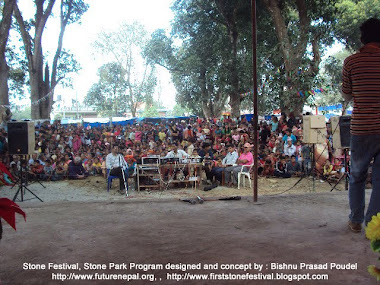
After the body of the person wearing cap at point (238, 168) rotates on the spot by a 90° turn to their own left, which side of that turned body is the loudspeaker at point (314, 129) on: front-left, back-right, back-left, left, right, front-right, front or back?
front

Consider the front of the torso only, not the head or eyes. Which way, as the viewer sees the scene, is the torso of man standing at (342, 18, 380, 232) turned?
away from the camera

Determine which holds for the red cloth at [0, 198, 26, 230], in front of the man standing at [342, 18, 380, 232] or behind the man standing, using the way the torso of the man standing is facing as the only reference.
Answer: behind

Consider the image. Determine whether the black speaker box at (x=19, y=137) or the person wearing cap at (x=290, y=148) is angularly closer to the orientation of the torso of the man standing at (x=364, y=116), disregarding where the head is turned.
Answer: the person wearing cap

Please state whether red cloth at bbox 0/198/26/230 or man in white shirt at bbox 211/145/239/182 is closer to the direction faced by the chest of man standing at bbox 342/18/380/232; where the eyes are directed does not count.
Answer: the man in white shirt

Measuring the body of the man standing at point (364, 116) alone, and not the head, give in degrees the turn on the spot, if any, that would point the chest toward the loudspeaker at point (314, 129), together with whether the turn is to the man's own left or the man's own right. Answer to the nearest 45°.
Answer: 0° — they already face it

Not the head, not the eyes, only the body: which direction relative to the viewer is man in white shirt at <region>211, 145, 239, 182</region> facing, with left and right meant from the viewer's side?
facing the viewer and to the left of the viewer

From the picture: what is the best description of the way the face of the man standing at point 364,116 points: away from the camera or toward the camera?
away from the camera

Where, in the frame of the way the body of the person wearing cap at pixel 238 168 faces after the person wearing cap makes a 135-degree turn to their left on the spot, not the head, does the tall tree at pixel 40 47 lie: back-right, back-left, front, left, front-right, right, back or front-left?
back-left

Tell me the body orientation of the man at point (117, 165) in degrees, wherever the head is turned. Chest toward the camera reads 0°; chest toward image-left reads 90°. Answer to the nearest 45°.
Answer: approximately 315°

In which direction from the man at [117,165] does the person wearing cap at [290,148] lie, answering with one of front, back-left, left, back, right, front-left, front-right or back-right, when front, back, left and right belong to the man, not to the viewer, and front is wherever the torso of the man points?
front-left

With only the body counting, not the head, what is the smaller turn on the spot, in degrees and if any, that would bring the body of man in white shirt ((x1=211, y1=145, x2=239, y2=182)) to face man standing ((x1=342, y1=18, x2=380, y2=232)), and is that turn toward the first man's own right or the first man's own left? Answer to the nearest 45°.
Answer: approximately 45° to the first man's own left
